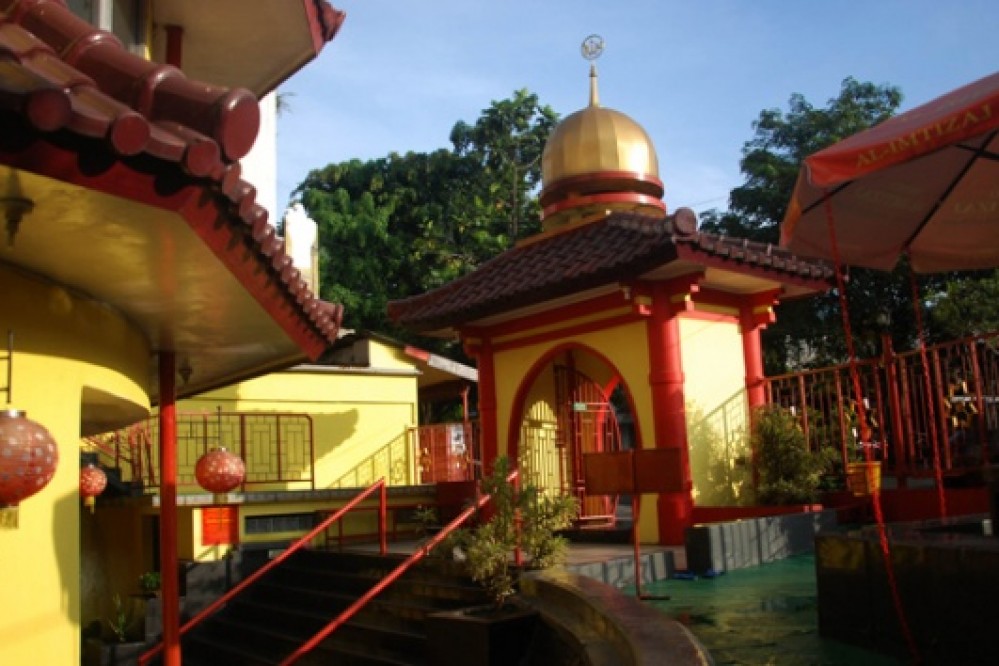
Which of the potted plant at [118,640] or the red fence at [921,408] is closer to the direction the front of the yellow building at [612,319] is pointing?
the potted plant

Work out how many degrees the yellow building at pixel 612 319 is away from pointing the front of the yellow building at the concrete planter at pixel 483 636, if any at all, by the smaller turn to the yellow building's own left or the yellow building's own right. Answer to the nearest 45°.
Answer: approximately 45° to the yellow building's own left

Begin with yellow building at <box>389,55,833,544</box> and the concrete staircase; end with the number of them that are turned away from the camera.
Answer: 0

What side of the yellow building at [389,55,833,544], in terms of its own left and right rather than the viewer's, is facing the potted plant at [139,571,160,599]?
front

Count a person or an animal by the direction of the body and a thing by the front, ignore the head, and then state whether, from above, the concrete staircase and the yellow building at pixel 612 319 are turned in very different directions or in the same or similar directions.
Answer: same or similar directions

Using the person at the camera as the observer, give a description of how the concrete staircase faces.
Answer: facing the viewer and to the left of the viewer

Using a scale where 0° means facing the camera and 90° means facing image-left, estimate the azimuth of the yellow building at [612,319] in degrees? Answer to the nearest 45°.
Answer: approximately 45°

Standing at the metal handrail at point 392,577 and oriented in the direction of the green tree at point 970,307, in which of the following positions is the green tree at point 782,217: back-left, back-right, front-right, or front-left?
front-left

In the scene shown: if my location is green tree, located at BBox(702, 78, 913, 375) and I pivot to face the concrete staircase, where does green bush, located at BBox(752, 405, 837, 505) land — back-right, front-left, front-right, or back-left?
front-left

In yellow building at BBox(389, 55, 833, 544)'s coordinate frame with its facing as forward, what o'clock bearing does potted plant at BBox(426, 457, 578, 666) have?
The potted plant is roughly at 11 o'clock from the yellow building.

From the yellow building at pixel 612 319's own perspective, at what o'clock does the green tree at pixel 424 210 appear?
The green tree is roughly at 4 o'clock from the yellow building.

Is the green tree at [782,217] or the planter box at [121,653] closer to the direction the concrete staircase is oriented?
the planter box

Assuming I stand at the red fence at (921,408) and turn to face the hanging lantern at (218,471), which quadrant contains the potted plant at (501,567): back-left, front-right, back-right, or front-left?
front-left
